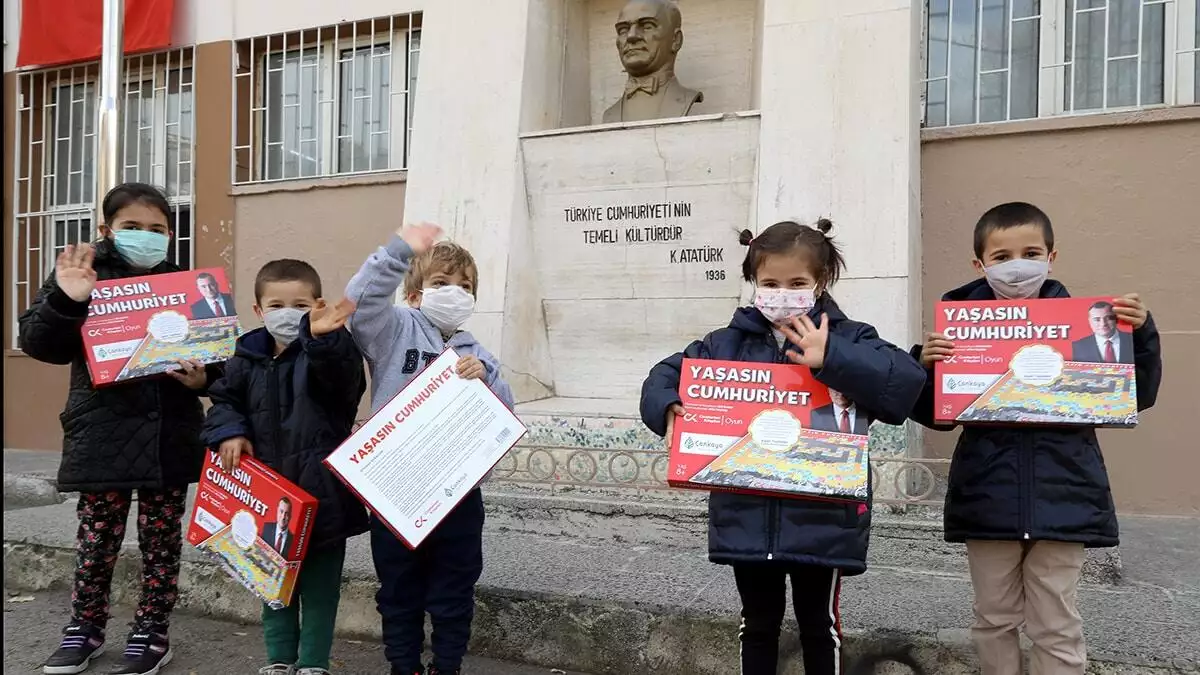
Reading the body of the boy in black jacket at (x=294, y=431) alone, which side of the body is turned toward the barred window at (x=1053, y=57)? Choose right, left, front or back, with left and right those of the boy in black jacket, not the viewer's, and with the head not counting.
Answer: left

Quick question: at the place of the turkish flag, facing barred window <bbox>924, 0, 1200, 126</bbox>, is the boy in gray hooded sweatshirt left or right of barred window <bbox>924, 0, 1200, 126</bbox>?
right

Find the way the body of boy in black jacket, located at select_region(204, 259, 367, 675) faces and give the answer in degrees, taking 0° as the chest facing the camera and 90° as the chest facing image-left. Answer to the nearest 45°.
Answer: approximately 0°

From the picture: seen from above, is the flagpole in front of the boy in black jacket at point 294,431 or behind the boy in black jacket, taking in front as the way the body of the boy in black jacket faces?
behind

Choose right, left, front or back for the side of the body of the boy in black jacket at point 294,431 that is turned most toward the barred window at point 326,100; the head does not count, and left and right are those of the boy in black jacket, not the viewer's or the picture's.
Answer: back

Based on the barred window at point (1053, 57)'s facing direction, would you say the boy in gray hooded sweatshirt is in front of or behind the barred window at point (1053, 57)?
in front

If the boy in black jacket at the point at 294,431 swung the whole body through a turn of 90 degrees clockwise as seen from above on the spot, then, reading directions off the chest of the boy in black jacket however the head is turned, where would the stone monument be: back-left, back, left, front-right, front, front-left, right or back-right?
back-right

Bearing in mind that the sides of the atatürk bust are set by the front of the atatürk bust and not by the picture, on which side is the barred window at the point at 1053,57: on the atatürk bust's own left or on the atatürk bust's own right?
on the atatürk bust's own left

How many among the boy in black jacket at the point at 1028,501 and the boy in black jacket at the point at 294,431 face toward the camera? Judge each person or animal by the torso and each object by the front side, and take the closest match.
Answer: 2
